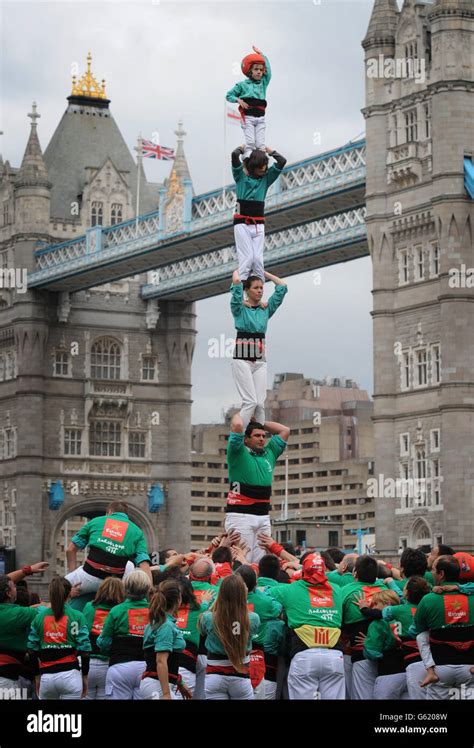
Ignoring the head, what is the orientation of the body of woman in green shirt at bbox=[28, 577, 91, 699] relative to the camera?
away from the camera

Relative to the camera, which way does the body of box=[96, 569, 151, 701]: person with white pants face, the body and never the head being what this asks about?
away from the camera

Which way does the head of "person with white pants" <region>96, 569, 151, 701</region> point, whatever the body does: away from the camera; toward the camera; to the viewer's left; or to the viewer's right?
away from the camera

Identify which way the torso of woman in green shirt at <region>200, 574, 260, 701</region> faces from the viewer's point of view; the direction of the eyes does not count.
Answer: away from the camera

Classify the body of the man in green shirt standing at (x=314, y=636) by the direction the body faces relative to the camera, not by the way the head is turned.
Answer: away from the camera

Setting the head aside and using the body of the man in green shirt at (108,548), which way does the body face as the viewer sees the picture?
away from the camera

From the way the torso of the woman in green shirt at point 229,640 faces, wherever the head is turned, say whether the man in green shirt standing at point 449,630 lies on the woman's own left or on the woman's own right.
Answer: on the woman's own right
